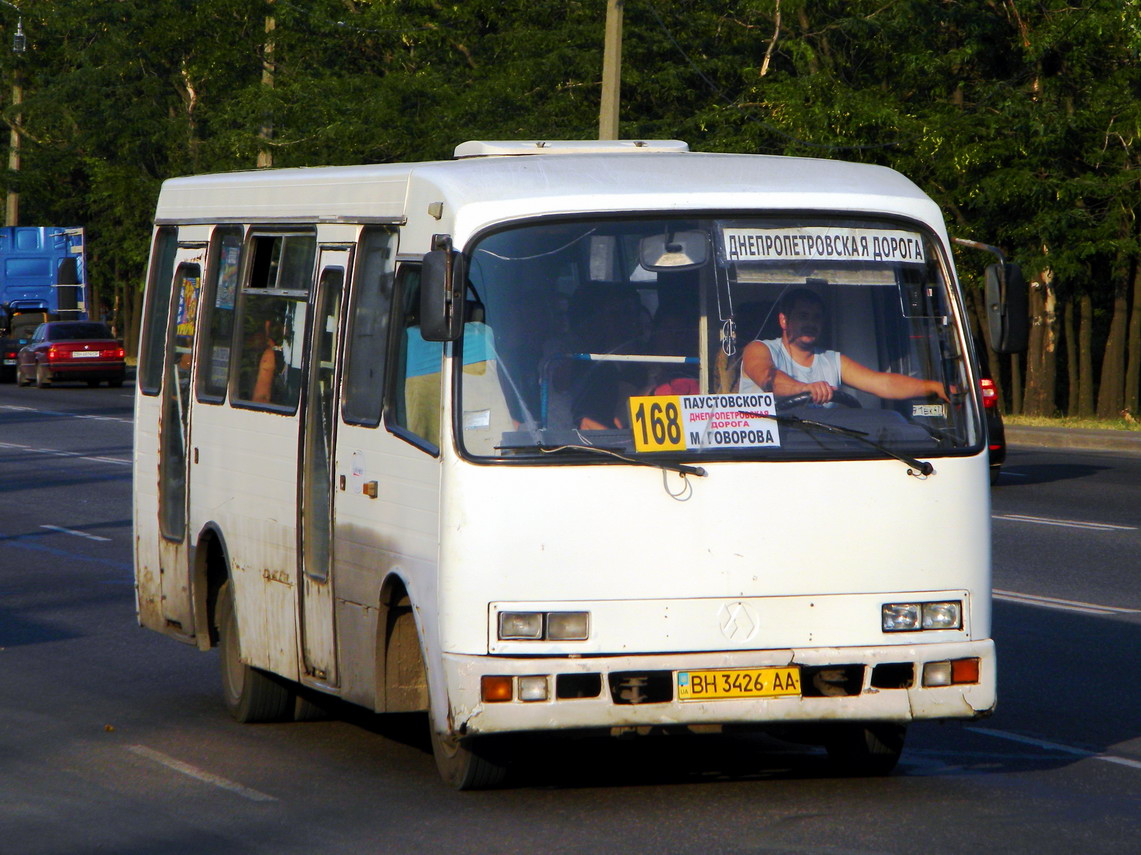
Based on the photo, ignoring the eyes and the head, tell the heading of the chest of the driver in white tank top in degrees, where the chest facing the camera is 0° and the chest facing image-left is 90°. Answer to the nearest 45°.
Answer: approximately 315°

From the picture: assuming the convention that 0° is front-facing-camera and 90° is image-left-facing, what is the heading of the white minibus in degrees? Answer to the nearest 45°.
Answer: approximately 315°

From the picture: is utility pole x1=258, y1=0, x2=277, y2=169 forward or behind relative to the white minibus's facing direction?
behind

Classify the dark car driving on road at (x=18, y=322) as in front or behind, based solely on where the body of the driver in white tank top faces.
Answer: behind

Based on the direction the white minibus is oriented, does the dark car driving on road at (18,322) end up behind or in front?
behind

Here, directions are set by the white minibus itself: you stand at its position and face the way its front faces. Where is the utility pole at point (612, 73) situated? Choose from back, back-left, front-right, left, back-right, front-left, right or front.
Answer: back-left
